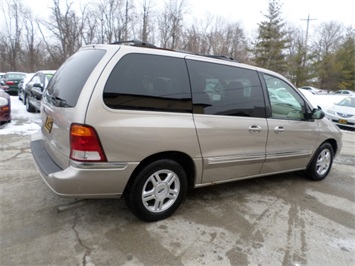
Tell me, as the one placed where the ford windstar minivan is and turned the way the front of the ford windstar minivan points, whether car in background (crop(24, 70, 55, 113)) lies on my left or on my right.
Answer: on my left

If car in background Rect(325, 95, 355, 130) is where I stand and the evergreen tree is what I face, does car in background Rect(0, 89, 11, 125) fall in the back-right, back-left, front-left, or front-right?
back-left

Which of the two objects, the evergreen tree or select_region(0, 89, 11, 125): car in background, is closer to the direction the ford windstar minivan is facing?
the evergreen tree

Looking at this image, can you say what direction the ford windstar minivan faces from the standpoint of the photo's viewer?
facing away from the viewer and to the right of the viewer

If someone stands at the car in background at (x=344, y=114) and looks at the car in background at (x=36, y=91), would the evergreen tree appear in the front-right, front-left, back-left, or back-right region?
back-right

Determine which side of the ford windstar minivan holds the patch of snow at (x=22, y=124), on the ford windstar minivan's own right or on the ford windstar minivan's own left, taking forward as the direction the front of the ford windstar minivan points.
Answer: on the ford windstar minivan's own left

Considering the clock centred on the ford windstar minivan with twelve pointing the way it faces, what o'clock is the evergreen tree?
The evergreen tree is roughly at 11 o'clock from the ford windstar minivan.

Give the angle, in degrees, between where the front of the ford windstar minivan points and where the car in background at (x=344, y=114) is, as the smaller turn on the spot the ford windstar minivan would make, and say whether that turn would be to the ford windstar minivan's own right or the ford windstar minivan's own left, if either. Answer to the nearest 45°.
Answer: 0° — it already faces it
